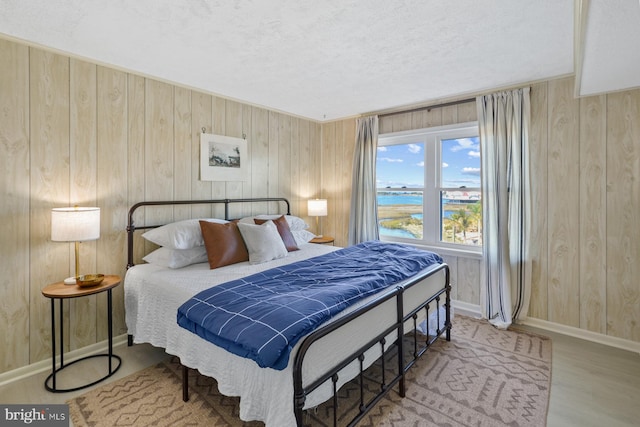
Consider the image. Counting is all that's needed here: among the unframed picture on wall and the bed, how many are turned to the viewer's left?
0

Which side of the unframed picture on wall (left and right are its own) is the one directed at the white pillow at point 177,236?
right

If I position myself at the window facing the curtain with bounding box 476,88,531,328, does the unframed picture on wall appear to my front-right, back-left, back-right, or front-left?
back-right

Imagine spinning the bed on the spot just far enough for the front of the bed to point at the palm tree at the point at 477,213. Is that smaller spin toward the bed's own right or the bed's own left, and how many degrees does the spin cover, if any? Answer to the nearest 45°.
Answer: approximately 90° to the bed's own left

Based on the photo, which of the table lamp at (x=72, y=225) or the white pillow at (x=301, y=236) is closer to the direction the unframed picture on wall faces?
the white pillow

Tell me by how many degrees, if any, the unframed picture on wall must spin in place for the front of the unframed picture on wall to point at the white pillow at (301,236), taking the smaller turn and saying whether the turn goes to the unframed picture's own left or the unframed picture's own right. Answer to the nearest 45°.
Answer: approximately 45° to the unframed picture's own left

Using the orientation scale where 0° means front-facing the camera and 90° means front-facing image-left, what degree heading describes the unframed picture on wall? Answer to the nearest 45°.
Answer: approximately 315°

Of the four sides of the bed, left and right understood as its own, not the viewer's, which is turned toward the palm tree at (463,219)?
left

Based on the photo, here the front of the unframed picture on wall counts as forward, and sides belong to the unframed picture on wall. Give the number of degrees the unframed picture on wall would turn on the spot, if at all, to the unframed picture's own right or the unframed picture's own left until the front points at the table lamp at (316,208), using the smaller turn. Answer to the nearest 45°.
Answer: approximately 45° to the unframed picture's own left

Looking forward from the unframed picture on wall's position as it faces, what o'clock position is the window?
The window is roughly at 11 o'clock from the unframed picture on wall.

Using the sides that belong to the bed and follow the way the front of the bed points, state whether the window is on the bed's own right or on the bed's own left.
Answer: on the bed's own left

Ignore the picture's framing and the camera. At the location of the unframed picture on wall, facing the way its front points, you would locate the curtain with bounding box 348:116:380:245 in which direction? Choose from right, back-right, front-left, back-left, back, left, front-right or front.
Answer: front-left
